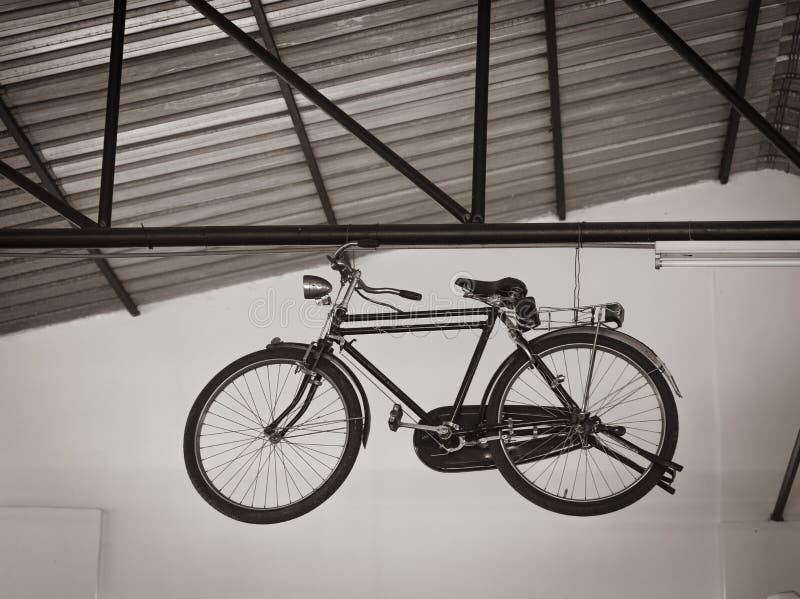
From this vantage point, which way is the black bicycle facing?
to the viewer's left

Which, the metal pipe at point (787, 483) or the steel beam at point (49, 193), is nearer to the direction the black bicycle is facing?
the steel beam

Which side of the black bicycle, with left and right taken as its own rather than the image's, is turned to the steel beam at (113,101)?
front

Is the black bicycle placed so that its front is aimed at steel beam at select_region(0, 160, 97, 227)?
yes

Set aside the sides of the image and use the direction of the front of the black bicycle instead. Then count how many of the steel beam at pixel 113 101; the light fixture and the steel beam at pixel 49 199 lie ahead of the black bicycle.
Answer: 2

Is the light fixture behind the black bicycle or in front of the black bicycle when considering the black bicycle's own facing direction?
behind
